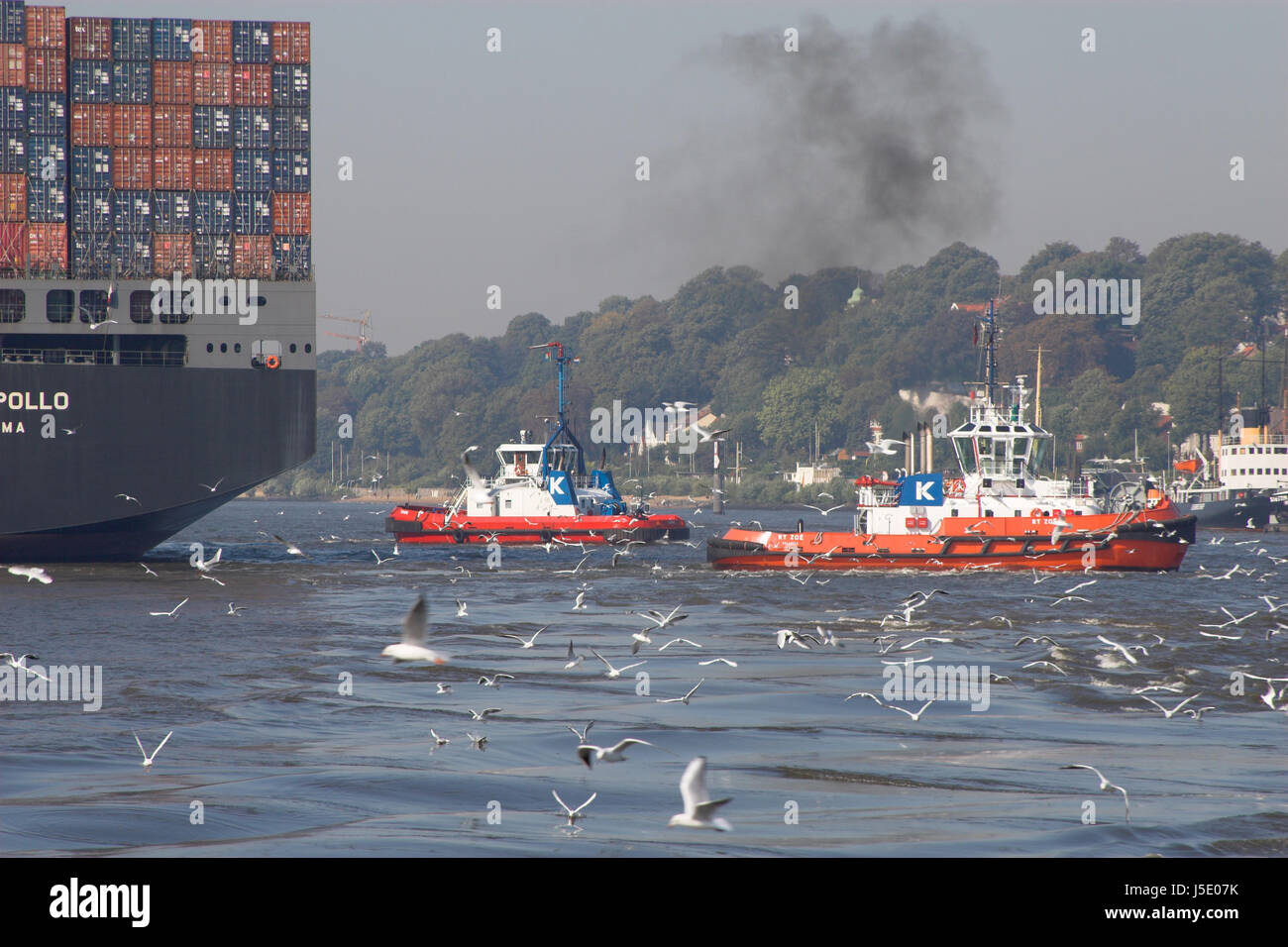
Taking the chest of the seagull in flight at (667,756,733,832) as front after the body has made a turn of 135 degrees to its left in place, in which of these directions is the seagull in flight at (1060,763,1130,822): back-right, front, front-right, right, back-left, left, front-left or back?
left

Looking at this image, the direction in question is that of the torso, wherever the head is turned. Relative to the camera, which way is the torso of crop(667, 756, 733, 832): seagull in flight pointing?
to the viewer's left

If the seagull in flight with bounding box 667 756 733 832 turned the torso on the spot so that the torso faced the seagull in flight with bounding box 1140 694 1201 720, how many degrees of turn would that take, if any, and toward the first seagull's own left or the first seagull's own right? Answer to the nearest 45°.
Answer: approximately 135° to the first seagull's own right

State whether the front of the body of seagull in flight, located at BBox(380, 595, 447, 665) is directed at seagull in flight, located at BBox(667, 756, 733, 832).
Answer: no

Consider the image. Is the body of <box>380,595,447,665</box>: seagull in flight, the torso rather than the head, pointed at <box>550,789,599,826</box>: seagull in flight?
no

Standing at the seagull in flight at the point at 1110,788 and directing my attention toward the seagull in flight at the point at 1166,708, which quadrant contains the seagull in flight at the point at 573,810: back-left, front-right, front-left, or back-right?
back-left
